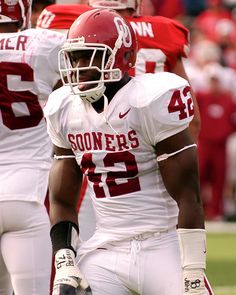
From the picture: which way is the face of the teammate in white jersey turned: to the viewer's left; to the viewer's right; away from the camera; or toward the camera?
away from the camera

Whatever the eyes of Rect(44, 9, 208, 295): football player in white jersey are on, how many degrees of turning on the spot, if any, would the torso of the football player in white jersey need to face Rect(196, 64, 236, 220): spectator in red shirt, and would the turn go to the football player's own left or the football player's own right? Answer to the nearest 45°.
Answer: approximately 135° to the football player's own right

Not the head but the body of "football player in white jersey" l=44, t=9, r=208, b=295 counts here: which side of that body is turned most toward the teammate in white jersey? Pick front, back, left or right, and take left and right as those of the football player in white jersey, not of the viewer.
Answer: right

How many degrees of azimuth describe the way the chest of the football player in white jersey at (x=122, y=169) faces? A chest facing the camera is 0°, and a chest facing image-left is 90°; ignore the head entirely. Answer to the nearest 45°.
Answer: approximately 45°

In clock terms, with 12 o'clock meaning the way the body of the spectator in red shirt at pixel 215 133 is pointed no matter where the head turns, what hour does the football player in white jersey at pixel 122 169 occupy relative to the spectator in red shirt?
The football player in white jersey is roughly at 12 o'clock from the spectator in red shirt.

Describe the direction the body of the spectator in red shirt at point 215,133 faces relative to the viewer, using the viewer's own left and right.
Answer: facing the viewer

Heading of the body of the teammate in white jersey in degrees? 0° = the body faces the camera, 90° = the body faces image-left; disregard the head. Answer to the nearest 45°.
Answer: approximately 180°
